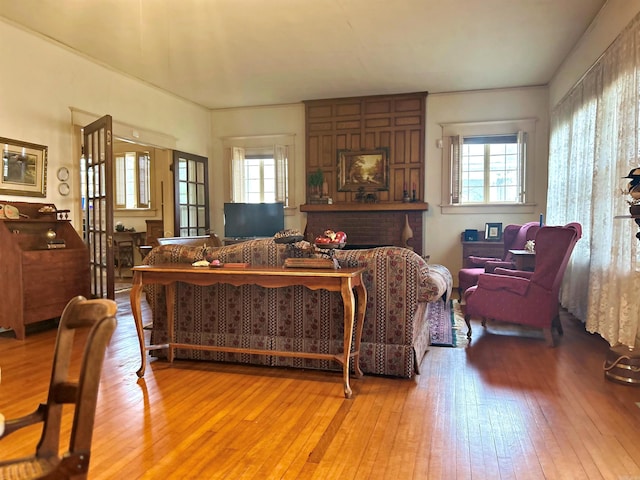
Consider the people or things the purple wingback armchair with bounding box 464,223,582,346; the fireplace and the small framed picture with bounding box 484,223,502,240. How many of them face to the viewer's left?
1

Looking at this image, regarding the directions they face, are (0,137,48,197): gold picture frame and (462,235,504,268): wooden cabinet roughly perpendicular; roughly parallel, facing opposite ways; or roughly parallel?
roughly perpendicular

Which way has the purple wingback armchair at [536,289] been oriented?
to the viewer's left

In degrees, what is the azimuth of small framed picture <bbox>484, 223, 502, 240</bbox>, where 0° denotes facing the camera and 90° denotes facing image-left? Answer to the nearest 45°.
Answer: approximately 0°

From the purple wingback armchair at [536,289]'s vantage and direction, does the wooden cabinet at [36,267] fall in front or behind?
in front

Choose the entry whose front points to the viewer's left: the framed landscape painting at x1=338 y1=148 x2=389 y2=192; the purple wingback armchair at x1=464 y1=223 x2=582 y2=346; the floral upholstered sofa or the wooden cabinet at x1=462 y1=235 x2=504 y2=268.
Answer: the purple wingback armchair

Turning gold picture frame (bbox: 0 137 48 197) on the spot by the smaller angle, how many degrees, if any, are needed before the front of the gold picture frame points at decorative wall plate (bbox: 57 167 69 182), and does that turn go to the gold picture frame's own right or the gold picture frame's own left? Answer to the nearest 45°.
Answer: approximately 90° to the gold picture frame's own left

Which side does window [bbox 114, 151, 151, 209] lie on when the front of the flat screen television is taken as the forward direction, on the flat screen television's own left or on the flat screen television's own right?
on the flat screen television's own right

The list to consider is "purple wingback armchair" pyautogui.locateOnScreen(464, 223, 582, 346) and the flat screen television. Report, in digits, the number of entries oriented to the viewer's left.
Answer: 1
